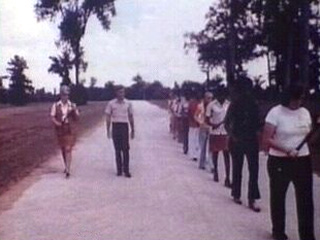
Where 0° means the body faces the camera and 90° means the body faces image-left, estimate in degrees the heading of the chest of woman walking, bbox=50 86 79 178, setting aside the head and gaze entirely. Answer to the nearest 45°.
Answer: approximately 0°

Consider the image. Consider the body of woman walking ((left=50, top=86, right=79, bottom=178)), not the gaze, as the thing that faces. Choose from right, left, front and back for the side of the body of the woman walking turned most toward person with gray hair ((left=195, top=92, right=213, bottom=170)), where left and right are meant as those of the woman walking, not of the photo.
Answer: left

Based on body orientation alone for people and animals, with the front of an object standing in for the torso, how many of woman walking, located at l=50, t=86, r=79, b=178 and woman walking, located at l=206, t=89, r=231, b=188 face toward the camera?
2

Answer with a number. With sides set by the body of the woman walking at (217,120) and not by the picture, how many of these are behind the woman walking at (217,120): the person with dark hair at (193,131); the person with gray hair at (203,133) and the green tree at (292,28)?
3

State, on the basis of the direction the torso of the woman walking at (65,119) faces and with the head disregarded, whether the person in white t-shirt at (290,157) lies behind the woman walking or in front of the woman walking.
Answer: in front

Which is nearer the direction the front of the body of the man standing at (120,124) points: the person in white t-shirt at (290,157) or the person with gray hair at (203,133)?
the person in white t-shirt

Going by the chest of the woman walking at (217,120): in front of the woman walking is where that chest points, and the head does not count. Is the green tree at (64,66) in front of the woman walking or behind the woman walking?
behind

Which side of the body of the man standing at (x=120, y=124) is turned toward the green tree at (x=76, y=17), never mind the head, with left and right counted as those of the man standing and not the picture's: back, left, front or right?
back

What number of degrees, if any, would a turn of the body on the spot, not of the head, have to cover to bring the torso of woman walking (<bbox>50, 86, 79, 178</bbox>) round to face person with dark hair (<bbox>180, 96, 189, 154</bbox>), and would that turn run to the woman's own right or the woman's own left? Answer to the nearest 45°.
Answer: approximately 135° to the woman's own left

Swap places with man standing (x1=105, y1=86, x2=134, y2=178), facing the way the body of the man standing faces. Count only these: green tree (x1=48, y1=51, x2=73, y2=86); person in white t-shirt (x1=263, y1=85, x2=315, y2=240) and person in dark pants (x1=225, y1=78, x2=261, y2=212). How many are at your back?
1
